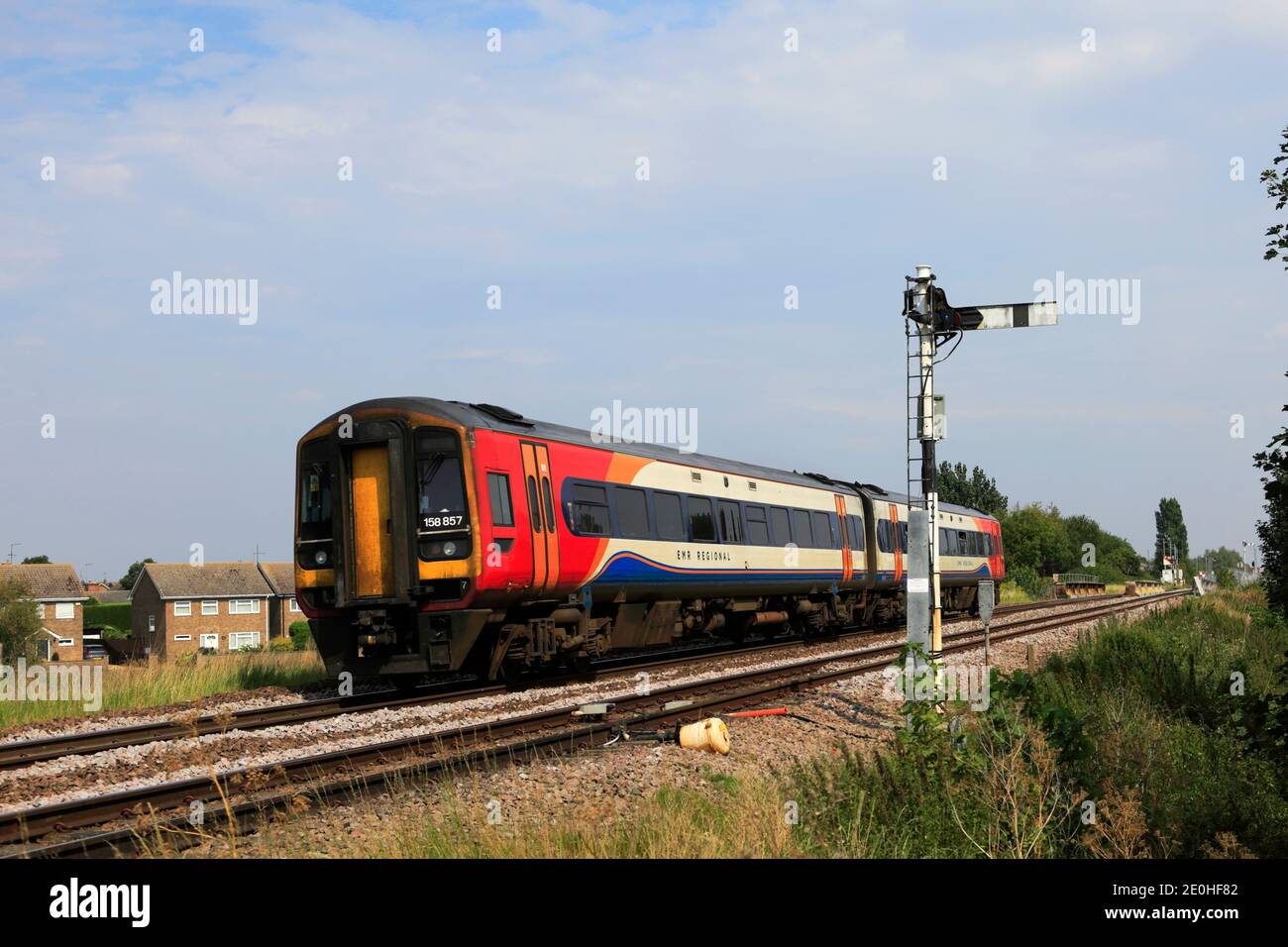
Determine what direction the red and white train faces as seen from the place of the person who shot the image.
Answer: facing the viewer and to the left of the viewer
